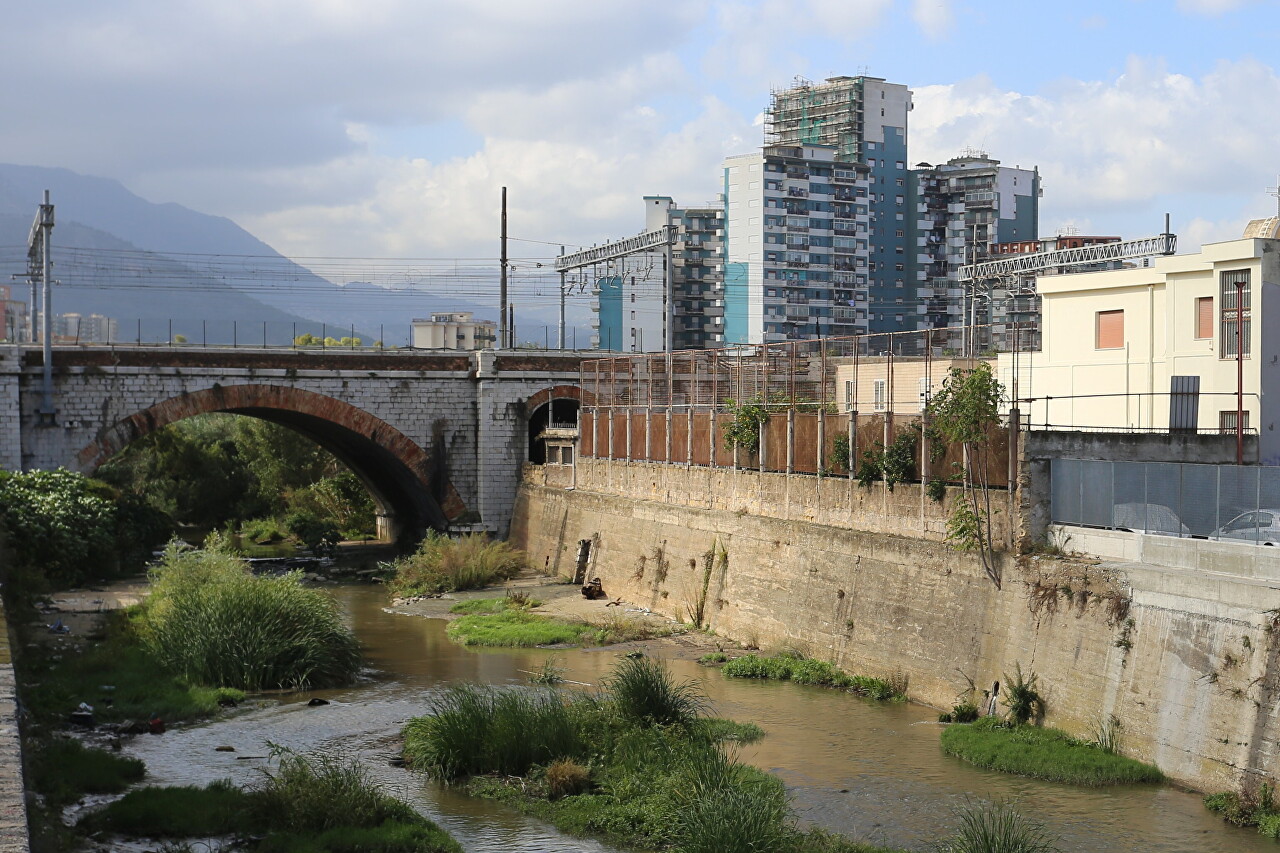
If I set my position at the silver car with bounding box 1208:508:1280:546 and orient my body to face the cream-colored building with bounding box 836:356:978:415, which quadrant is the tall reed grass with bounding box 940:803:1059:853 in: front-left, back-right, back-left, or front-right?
back-left

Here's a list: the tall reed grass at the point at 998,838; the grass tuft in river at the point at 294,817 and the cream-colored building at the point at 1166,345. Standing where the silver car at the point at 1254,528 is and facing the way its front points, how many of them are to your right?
1

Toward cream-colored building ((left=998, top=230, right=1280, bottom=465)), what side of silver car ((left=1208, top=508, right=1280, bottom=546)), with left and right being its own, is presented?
right

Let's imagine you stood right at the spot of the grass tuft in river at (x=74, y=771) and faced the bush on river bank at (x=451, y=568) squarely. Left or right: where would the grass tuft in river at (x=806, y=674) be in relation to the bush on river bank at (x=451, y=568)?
right

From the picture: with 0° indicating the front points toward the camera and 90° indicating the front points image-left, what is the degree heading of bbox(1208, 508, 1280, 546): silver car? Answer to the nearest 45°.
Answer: approximately 90°

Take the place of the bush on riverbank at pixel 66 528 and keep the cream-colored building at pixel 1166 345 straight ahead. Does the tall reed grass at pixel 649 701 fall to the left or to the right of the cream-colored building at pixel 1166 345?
right
